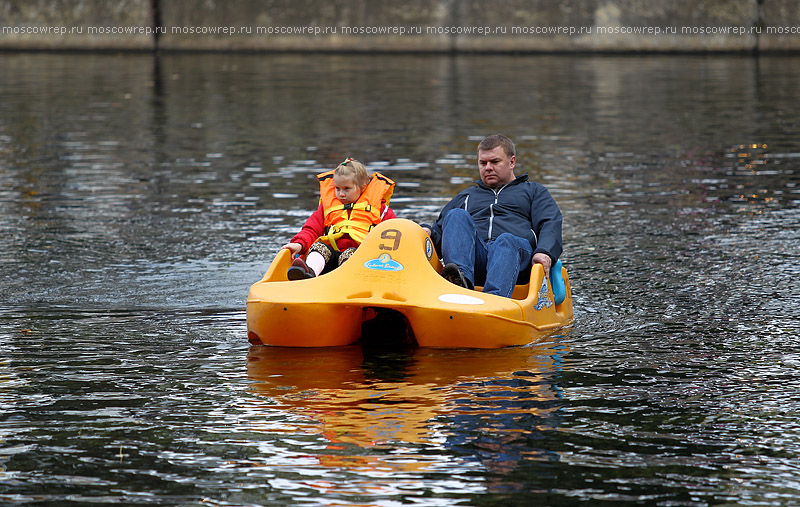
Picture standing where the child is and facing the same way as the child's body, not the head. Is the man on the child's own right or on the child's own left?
on the child's own left

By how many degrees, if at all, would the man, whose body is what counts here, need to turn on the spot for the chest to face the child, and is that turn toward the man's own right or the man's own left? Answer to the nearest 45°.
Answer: approximately 45° to the man's own right

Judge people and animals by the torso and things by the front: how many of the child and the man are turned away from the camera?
0

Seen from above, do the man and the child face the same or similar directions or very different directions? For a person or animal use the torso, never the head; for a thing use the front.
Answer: same or similar directions

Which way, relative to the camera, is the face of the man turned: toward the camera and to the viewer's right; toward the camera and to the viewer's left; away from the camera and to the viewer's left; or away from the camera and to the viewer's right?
toward the camera and to the viewer's left

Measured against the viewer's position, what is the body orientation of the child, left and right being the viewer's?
facing the viewer and to the left of the viewer
